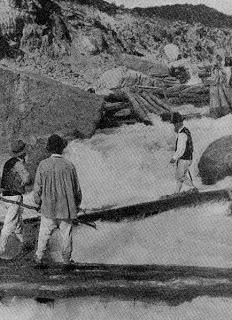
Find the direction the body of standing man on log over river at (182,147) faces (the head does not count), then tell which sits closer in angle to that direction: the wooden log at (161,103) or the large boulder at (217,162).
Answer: the wooden log

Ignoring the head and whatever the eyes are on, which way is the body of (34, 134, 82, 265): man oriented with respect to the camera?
away from the camera

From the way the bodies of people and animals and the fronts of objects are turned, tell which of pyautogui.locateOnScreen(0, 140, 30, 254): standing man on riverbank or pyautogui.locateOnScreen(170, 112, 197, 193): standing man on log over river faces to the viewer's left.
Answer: pyautogui.locateOnScreen(170, 112, 197, 193): standing man on log over river

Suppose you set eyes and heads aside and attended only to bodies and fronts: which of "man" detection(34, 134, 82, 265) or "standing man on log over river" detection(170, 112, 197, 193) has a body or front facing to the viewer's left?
the standing man on log over river

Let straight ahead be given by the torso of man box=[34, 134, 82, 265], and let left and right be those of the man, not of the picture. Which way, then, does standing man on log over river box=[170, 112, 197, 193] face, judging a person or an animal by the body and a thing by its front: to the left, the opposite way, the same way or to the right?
to the left

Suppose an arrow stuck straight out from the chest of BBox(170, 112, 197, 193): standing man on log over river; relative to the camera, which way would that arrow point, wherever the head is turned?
to the viewer's left

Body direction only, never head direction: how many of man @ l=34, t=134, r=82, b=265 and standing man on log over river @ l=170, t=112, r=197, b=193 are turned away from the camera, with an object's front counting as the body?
1

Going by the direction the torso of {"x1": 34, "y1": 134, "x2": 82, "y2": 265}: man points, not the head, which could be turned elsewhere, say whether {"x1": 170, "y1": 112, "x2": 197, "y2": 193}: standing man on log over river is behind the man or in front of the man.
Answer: in front

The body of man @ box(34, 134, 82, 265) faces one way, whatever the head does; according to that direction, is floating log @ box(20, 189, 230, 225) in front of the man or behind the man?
in front

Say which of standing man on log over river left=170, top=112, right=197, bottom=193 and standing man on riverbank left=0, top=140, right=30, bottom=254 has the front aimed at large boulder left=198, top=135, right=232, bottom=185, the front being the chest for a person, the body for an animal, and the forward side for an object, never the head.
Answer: standing man on riverbank left=0, top=140, right=30, bottom=254

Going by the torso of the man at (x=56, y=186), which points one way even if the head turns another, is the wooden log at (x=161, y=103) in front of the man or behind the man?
in front
